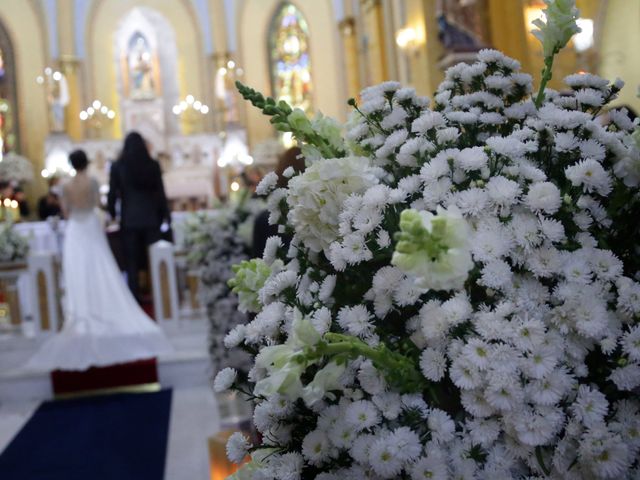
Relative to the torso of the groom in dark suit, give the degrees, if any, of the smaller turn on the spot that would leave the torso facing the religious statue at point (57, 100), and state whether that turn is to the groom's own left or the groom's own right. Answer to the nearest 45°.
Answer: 0° — they already face it

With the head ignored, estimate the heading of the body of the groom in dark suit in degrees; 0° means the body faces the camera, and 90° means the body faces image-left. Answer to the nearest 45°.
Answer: approximately 180°

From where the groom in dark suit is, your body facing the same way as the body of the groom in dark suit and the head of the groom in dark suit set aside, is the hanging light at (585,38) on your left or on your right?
on your right

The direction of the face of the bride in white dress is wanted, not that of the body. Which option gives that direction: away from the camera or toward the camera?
away from the camera

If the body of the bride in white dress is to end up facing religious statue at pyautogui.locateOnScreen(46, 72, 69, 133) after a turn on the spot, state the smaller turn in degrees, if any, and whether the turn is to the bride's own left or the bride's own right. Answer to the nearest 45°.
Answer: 0° — they already face it

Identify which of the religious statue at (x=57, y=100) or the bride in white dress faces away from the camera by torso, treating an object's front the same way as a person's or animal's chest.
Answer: the bride in white dress

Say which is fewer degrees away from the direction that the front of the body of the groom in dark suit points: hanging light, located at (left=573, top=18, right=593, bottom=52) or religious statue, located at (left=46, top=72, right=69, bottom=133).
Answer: the religious statue

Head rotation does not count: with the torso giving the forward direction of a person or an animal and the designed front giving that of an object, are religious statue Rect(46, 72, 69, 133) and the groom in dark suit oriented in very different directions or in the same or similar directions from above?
very different directions

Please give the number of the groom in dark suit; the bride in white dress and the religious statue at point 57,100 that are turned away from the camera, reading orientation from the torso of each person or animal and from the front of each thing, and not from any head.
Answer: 2

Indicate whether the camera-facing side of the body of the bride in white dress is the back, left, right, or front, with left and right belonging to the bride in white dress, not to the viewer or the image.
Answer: back

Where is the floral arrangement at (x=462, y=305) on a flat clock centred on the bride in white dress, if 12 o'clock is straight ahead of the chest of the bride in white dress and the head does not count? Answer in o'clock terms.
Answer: The floral arrangement is roughly at 6 o'clock from the bride in white dress.

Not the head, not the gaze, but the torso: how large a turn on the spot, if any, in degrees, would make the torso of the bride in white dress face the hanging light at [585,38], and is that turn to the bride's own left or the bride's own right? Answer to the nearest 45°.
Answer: approximately 90° to the bride's own right

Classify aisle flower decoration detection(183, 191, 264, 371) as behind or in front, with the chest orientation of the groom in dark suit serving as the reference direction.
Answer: behind
